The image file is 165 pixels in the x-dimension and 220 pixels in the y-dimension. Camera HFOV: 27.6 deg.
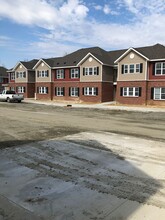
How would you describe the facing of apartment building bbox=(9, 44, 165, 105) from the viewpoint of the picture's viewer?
facing the viewer and to the left of the viewer

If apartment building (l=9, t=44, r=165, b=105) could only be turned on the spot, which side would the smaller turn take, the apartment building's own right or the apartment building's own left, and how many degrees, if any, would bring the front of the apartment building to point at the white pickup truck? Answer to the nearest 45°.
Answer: approximately 45° to the apartment building's own right
